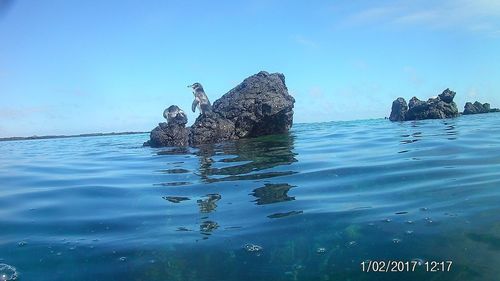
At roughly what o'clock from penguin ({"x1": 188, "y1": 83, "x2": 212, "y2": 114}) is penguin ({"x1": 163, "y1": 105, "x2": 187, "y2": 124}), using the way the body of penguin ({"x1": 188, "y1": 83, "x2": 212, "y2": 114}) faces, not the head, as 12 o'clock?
penguin ({"x1": 163, "y1": 105, "x2": 187, "y2": 124}) is roughly at 11 o'clock from penguin ({"x1": 188, "y1": 83, "x2": 212, "y2": 114}).

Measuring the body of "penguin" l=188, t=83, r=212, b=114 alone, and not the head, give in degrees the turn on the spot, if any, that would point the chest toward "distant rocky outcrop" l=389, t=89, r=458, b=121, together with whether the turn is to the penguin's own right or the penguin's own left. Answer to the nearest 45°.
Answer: approximately 135° to the penguin's own right

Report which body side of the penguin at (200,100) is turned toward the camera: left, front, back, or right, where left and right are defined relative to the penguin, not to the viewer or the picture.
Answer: left

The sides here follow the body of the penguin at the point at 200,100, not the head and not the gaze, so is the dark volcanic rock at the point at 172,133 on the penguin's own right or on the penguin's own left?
on the penguin's own right

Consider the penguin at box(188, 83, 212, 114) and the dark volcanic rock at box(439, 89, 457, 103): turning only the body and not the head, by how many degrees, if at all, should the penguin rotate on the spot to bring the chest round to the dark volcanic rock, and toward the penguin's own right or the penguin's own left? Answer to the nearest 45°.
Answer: approximately 135° to the penguin's own right
